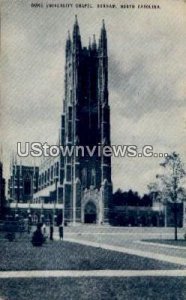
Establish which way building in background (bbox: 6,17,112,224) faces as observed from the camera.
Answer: facing the viewer and to the right of the viewer

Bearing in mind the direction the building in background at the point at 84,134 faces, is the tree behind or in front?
in front
